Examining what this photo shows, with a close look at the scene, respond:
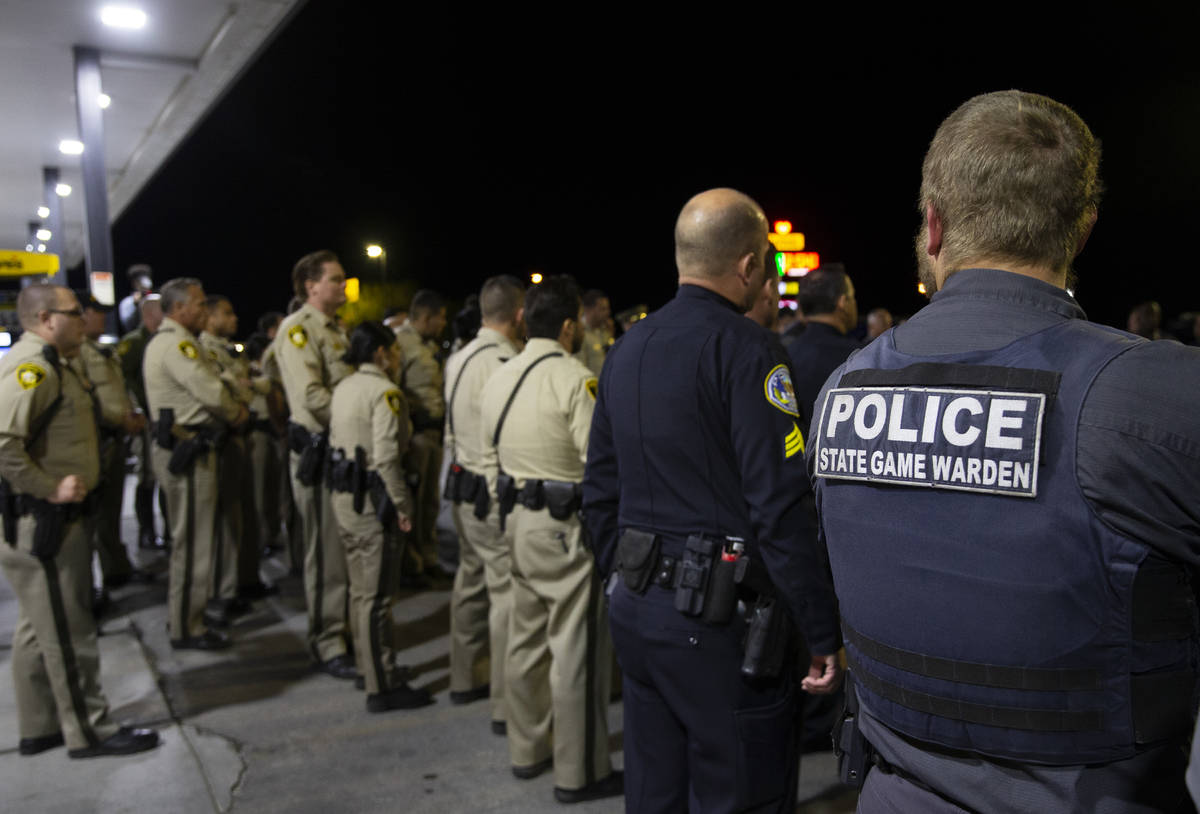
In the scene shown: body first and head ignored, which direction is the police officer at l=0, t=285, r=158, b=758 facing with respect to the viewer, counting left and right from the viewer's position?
facing to the right of the viewer

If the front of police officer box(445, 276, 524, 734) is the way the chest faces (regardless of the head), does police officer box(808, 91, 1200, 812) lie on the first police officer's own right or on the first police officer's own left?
on the first police officer's own right

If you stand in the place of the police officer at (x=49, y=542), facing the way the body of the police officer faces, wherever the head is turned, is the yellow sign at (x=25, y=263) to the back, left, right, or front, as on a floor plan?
left

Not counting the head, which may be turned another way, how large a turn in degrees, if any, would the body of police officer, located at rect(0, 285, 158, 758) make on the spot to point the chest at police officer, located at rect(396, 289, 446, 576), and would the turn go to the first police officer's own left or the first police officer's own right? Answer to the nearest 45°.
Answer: approximately 45° to the first police officer's own left

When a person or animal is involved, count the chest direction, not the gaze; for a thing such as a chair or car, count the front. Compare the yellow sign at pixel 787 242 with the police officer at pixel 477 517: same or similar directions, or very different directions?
very different directions

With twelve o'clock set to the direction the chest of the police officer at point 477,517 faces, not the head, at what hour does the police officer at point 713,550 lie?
the police officer at point 713,550 is roughly at 4 o'clock from the police officer at point 477,517.

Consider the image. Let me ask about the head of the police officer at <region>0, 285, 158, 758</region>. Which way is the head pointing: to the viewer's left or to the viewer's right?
to the viewer's right

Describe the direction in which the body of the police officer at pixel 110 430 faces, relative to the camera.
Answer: to the viewer's right
